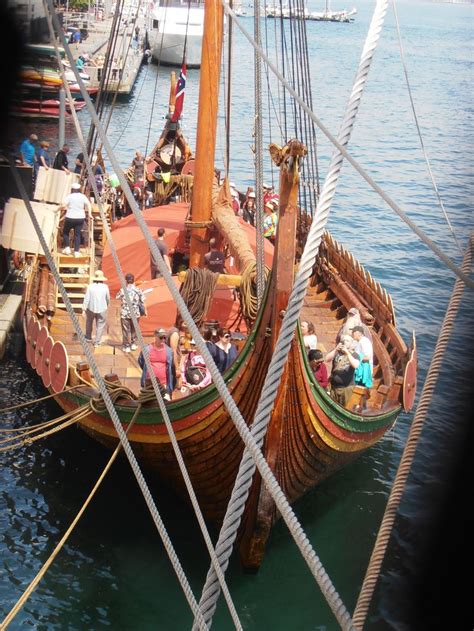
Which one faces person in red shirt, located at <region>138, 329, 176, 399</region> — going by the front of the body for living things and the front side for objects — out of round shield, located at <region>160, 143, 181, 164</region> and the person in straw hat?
the round shield

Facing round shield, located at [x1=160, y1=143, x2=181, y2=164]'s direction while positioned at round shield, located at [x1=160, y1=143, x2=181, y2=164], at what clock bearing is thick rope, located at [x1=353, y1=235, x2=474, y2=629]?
The thick rope is roughly at 12 o'clock from the round shield.
